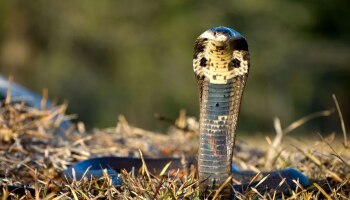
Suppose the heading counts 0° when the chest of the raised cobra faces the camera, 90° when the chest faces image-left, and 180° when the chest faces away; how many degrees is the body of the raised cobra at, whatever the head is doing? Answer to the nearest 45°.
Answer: approximately 0°
